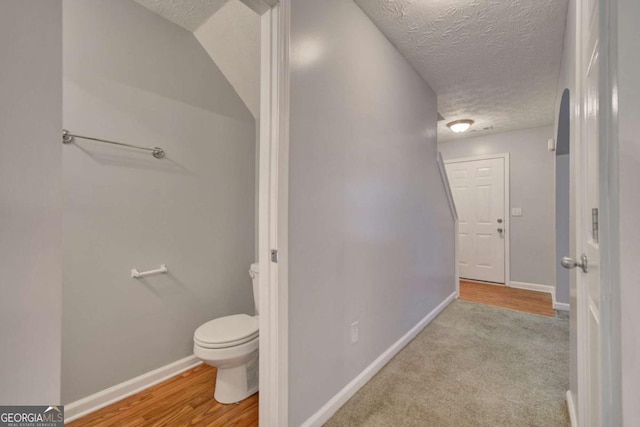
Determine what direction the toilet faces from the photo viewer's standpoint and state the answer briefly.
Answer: facing the viewer and to the left of the viewer

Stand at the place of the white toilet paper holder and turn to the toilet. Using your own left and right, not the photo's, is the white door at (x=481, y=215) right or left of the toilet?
left

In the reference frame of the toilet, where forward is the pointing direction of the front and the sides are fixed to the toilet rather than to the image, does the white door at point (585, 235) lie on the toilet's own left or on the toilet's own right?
on the toilet's own left

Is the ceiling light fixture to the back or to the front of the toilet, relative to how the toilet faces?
to the back

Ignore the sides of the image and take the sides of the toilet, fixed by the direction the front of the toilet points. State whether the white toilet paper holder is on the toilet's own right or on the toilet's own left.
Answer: on the toilet's own right

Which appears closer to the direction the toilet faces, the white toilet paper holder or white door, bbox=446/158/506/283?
the white toilet paper holder

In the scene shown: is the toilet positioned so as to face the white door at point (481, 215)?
no

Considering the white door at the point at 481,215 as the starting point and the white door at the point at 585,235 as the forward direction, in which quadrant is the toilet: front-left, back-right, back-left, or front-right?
front-right

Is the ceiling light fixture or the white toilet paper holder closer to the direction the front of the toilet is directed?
the white toilet paper holder
